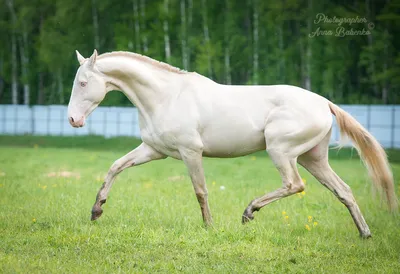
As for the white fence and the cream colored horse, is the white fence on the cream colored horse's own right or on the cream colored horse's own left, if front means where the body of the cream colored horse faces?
on the cream colored horse's own right

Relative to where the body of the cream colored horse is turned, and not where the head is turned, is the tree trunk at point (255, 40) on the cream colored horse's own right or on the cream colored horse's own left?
on the cream colored horse's own right

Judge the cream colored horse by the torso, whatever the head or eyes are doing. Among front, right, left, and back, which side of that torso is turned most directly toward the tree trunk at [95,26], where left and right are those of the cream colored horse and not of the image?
right

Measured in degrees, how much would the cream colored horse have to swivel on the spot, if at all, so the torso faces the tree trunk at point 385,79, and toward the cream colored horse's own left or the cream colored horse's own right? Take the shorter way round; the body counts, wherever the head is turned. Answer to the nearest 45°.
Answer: approximately 90° to the cream colored horse's own right

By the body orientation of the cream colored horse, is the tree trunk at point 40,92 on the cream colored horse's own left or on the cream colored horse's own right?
on the cream colored horse's own right

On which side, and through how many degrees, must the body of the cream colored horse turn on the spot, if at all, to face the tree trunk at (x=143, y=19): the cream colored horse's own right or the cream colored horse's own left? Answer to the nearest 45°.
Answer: approximately 90° to the cream colored horse's own right

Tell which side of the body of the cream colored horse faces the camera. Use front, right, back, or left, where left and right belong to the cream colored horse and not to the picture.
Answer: left
